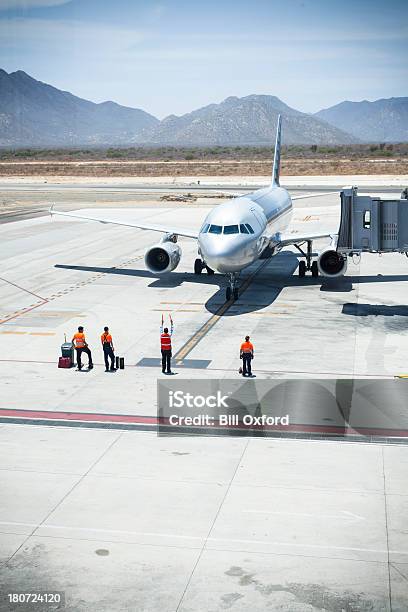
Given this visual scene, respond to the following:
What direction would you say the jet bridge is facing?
to the viewer's left

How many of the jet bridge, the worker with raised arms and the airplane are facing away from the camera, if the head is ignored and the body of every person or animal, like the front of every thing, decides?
1

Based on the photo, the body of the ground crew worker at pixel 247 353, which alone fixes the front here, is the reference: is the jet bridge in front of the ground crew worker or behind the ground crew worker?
in front

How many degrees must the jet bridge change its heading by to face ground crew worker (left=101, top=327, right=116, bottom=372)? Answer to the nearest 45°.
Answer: approximately 45° to its left

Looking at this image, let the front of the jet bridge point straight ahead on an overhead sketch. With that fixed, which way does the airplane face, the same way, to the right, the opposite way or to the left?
to the left

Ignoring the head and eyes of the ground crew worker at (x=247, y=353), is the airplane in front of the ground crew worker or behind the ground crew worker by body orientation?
in front

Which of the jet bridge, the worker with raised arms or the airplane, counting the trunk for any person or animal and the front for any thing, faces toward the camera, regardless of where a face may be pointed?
the airplane

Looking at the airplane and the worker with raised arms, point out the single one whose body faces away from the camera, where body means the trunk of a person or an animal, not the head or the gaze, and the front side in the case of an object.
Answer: the worker with raised arms

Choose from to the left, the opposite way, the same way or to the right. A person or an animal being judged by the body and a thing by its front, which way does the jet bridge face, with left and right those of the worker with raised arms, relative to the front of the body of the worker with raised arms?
to the left

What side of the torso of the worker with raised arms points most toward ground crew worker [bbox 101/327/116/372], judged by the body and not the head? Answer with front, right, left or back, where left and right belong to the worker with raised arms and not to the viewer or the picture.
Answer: left

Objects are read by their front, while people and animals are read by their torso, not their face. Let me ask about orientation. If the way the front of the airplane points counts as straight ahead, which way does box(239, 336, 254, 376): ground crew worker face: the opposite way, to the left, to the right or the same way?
the opposite way

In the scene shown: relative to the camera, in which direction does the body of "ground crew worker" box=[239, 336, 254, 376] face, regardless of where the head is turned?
away from the camera

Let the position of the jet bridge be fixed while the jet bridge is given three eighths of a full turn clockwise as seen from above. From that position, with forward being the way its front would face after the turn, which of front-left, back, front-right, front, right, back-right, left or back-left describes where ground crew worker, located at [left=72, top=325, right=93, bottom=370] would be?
back

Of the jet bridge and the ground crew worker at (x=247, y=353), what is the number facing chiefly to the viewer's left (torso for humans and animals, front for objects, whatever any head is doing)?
1

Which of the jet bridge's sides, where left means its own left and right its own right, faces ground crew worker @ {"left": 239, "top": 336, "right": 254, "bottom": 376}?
left

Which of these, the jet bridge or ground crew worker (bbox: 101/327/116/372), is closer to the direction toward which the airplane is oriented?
the ground crew worker

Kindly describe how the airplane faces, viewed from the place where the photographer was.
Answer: facing the viewer

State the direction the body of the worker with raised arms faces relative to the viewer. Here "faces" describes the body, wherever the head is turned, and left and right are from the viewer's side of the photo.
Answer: facing away from the viewer

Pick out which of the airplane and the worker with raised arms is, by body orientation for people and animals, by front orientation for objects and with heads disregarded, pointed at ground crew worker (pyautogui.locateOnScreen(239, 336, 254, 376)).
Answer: the airplane

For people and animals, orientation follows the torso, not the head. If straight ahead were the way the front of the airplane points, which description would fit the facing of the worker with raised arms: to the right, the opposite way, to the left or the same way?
the opposite way
